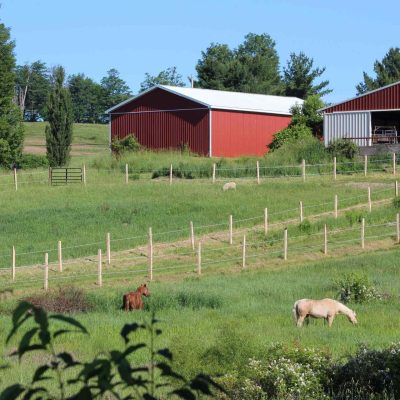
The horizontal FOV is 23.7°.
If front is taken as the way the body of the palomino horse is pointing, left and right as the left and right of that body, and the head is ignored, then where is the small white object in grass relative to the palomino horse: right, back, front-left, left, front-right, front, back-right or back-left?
left

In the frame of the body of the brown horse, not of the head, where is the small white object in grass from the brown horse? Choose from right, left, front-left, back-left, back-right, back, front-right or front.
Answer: left

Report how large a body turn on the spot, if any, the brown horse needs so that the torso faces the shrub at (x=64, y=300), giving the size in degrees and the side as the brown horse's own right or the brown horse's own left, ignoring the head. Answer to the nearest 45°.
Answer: approximately 135° to the brown horse's own left

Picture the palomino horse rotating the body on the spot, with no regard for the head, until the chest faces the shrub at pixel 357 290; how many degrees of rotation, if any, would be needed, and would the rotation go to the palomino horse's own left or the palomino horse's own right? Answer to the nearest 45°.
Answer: approximately 90° to the palomino horse's own left

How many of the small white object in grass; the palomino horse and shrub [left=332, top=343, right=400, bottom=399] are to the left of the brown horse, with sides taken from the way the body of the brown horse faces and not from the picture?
1

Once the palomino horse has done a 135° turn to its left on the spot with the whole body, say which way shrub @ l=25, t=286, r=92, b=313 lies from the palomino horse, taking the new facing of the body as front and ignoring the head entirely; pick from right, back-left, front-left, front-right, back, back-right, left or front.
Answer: front

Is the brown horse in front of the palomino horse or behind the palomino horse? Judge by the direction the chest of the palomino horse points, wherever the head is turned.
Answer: behind

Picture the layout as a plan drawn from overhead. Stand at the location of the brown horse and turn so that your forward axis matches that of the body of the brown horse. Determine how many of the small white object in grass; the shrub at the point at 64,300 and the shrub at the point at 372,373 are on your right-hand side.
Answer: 1

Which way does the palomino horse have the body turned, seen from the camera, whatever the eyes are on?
to the viewer's right

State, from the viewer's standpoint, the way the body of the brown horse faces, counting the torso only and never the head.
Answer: to the viewer's right

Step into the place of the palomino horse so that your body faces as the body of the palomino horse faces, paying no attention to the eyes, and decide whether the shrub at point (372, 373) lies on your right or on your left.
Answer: on your right
